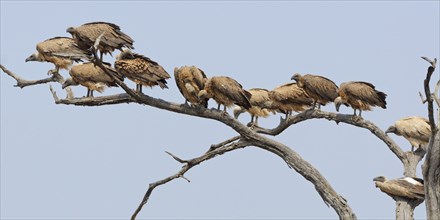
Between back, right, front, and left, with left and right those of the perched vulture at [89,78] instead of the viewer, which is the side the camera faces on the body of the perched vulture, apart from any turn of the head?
left

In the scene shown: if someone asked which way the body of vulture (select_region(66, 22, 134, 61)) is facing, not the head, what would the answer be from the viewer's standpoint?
to the viewer's left

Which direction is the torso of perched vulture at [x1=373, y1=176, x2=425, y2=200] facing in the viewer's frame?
to the viewer's left

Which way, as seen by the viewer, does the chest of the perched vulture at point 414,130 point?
to the viewer's left

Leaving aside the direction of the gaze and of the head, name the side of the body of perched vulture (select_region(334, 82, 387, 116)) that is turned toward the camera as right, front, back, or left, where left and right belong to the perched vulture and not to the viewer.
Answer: left

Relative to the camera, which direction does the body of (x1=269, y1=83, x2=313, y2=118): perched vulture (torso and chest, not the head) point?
to the viewer's left

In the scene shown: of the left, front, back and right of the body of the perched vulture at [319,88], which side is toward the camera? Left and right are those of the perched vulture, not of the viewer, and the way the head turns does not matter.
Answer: left

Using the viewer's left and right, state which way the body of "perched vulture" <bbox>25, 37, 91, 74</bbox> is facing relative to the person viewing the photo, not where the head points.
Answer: facing to the left of the viewer
